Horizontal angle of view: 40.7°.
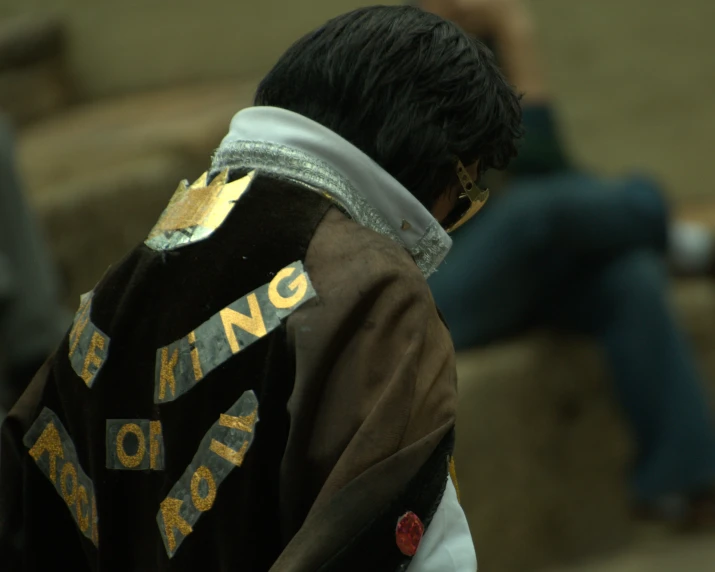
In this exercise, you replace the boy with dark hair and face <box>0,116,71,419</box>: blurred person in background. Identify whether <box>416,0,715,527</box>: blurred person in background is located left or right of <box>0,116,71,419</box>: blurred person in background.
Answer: right

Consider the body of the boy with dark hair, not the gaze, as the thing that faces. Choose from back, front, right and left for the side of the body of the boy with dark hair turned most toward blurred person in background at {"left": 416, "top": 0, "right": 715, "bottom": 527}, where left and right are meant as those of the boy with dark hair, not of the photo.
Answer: front

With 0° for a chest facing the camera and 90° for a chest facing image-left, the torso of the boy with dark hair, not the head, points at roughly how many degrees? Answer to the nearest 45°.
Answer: approximately 225°

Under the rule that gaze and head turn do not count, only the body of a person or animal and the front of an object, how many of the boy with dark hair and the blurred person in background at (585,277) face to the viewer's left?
0

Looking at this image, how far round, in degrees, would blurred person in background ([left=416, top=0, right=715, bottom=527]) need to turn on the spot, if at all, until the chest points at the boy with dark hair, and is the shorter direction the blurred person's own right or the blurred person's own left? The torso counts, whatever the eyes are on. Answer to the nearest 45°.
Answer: approximately 90° to the blurred person's own right

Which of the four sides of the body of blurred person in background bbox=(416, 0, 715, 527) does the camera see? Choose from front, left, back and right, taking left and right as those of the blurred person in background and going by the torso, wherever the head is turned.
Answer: right

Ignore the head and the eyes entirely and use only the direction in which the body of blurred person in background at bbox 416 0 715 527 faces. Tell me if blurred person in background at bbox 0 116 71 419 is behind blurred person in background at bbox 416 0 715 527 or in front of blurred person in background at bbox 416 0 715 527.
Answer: behind

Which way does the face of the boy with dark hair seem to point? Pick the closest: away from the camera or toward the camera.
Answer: away from the camera
